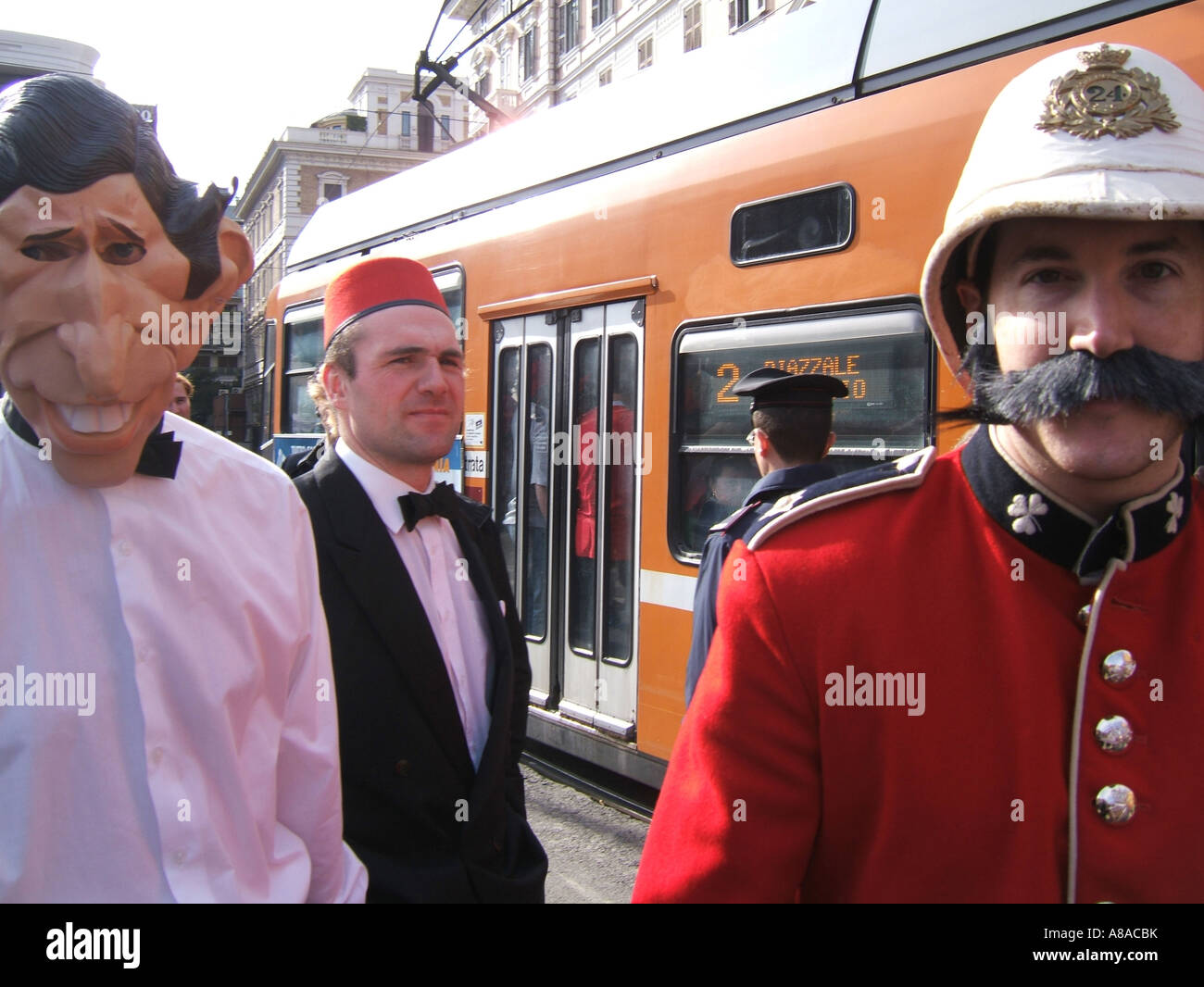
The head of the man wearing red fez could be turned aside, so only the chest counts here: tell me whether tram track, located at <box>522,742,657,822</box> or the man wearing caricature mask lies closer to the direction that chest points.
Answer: the man wearing caricature mask

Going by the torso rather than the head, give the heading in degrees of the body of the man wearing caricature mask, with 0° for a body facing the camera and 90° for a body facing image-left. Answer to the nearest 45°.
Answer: approximately 0°

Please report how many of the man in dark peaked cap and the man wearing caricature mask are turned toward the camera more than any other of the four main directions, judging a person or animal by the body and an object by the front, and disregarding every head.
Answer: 1

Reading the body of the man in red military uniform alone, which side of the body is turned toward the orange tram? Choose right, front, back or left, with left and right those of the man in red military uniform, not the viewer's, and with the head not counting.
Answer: back

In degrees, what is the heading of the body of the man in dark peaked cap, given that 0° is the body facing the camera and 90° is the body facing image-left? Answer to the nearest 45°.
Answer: approximately 135°

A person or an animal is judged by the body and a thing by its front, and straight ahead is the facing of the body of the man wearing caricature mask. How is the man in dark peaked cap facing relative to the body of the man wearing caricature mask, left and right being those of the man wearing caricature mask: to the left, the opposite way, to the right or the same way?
the opposite way

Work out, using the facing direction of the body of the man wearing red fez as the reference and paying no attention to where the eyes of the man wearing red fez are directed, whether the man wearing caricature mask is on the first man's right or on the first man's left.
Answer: on the first man's right

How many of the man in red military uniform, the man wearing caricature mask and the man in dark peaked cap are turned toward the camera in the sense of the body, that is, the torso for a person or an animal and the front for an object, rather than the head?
2
